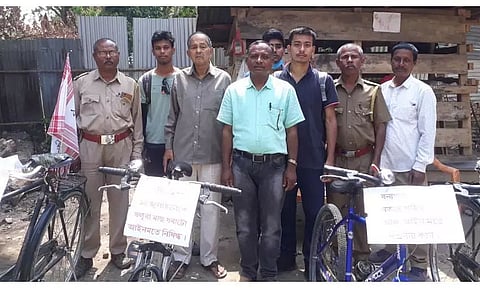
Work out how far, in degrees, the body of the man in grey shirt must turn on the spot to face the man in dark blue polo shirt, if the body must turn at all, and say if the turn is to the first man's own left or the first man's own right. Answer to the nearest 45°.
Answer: approximately 90° to the first man's own left

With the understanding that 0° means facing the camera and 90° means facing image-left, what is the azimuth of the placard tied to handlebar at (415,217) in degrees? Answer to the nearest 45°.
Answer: approximately 0°

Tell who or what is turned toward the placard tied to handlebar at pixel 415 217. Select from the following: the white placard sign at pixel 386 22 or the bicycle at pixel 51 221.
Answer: the white placard sign

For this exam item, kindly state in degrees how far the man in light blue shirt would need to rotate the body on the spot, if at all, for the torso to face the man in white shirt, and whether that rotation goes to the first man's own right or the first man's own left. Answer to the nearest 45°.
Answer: approximately 90° to the first man's own left
